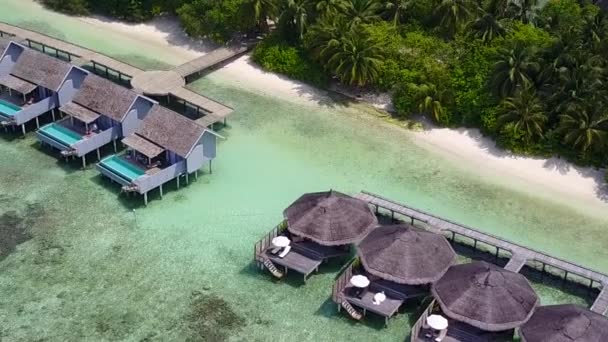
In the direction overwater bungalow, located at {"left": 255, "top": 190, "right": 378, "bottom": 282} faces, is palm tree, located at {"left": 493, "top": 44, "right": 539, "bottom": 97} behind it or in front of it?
behind

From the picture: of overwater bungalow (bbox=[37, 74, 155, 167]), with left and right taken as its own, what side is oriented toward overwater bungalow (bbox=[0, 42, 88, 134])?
right

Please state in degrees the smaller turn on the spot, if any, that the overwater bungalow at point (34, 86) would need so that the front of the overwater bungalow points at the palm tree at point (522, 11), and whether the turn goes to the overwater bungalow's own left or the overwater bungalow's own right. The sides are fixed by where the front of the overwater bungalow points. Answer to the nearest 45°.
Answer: approximately 135° to the overwater bungalow's own left

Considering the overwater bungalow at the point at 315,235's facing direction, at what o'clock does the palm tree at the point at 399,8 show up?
The palm tree is roughly at 5 o'clock from the overwater bungalow.

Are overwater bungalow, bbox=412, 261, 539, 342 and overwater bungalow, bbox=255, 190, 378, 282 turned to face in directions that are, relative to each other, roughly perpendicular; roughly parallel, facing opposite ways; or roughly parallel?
roughly parallel

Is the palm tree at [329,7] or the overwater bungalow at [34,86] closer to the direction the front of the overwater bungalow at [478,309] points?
the overwater bungalow

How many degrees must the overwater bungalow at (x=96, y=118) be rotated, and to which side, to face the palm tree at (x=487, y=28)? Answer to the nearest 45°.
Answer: approximately 135° to its left

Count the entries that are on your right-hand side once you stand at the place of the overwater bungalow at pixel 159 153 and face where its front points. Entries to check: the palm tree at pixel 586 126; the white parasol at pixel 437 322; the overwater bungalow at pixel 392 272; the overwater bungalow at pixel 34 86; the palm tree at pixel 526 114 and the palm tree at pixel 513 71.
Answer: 1

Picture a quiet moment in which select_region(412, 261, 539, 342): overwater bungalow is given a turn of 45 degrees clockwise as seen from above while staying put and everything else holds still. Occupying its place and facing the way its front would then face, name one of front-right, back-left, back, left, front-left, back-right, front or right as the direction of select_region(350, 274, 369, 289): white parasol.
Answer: front

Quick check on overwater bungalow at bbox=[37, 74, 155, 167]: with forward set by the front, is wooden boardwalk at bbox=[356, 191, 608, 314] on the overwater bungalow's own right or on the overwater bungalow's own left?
on the overwater bungalow's own left

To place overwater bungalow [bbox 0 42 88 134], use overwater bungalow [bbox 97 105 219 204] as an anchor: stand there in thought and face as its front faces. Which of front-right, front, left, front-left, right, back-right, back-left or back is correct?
right

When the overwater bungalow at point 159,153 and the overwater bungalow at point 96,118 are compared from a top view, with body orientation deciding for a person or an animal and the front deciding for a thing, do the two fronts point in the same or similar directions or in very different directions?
same or similar directions

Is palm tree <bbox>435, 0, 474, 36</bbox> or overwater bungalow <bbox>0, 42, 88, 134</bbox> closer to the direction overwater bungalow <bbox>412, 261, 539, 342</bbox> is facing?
the overwater bungalow

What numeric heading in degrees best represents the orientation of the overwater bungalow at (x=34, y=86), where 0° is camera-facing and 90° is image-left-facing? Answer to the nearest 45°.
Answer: approximately 45°

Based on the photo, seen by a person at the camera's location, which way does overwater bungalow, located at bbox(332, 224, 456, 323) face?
facing the viewer and to the left of the viewer

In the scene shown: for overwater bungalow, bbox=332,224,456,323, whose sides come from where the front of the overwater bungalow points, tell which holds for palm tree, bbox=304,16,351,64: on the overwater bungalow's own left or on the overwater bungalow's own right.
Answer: on the overwater bungalow's own right

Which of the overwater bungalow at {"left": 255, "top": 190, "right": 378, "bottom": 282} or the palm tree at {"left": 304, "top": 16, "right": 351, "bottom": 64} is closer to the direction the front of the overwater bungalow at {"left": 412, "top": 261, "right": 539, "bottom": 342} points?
the overwater bungalow

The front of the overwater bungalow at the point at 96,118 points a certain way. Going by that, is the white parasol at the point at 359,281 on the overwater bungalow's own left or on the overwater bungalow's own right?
on the overwater bungalow's own left

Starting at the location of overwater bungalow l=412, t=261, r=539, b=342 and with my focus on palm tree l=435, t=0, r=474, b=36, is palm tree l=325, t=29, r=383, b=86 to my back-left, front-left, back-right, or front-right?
front-left
